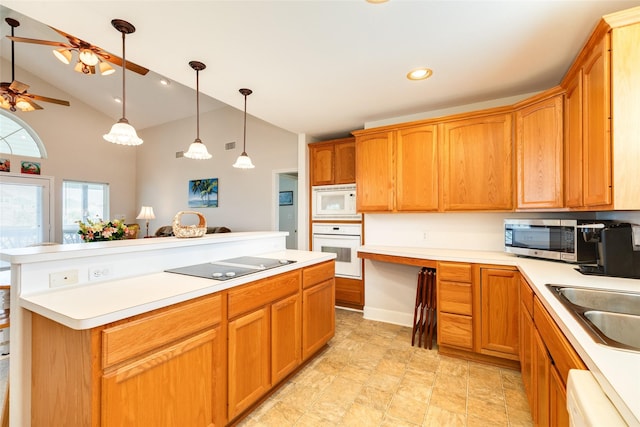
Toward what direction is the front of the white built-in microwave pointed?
toward the camera

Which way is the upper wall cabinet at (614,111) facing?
to the viewer's left

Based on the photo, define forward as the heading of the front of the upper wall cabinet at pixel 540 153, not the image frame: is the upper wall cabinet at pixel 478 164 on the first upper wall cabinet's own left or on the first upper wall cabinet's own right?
on the first upper wall cabinet's own right

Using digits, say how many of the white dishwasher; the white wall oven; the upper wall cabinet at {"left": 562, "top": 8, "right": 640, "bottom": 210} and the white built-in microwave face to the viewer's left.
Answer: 2

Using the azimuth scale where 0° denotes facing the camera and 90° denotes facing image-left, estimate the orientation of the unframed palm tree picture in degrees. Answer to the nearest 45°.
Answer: approximately 45°

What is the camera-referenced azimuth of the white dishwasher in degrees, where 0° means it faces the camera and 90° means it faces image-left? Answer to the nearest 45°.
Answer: approximately 90°

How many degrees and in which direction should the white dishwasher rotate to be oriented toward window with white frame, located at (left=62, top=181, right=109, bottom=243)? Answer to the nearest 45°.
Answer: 0° — it already faces it

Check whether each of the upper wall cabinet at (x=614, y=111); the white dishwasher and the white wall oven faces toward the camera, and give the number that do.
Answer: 1

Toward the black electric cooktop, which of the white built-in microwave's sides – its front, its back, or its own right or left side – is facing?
front

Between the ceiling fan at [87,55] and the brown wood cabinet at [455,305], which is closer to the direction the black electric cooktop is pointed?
the brown wood cabinet

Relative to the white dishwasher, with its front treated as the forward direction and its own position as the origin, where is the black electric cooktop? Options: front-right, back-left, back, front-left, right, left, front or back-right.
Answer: front

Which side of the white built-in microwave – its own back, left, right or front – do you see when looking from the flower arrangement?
right

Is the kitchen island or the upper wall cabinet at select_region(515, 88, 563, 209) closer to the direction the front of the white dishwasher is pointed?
the kitchen island

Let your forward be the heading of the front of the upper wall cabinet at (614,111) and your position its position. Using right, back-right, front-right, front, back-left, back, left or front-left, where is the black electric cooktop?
front-left

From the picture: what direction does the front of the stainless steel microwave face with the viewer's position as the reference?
facing the viewer and to the left of the viewer
